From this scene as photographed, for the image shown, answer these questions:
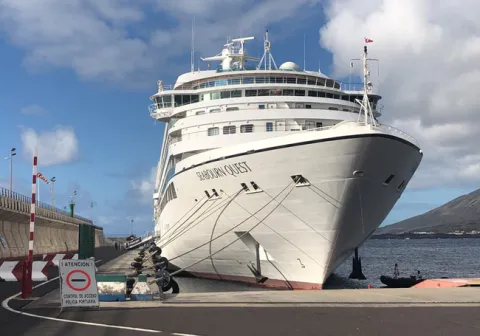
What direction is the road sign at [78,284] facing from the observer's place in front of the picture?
facing the viewer

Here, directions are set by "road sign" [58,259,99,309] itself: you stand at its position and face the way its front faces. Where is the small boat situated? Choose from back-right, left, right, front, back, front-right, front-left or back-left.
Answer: back-left

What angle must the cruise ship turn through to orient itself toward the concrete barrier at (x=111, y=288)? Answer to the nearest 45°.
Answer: approximately 90° to its right

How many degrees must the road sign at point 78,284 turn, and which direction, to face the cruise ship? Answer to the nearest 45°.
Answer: approximately 135° to its left

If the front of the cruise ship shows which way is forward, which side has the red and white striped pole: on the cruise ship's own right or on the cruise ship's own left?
on the cruise ship's own right

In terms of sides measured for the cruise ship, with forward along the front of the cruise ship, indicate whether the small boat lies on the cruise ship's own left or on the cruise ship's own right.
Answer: on the cruise ship's own left

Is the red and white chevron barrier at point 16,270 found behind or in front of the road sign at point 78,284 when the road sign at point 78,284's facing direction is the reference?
behind

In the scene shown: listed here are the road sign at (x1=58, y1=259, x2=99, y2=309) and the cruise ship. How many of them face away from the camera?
0

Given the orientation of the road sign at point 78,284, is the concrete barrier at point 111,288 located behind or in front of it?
behind

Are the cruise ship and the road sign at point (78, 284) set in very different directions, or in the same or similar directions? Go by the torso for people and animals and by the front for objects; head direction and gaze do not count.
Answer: same or similar directions

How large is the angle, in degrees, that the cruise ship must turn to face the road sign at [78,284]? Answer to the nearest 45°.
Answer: approximately 90° to its right

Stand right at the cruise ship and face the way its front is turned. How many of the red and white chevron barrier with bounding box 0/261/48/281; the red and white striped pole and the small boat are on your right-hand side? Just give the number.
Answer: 2
